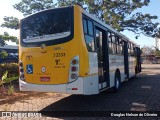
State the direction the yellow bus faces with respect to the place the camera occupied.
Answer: facing away from the viewer and to the right of the viewer

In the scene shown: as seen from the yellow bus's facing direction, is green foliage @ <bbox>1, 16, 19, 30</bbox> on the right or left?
on its left
